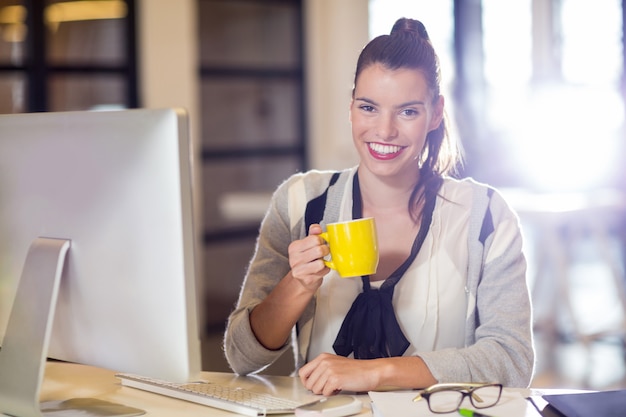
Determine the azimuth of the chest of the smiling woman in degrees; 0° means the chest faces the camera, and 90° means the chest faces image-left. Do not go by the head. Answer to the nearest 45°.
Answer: approximately 0°

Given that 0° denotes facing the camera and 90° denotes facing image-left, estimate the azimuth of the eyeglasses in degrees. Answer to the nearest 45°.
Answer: approximately 315°

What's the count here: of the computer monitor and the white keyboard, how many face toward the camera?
0

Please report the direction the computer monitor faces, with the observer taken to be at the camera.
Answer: facing away from the viewer and to the right of the viewer

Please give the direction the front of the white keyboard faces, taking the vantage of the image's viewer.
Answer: facing away from the viewer and to the right of the viewer

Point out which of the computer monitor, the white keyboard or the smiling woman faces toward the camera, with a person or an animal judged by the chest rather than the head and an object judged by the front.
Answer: the smiling woman
